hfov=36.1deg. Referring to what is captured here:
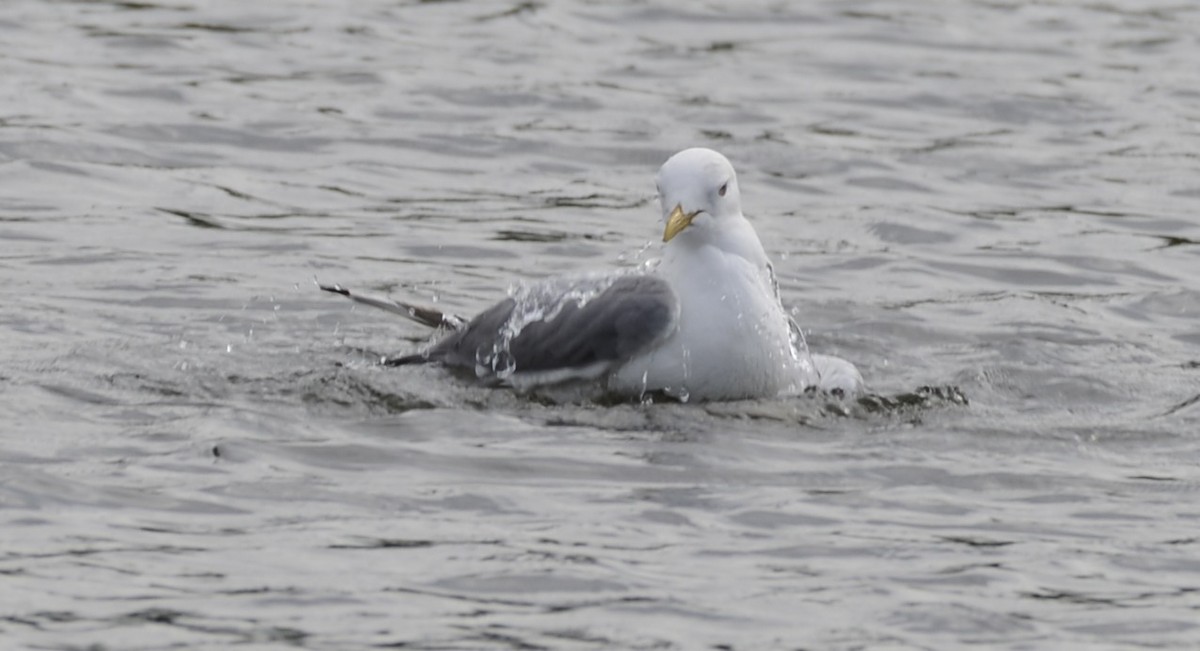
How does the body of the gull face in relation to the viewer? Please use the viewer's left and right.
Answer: facing the viewer and to the right of the viewer
